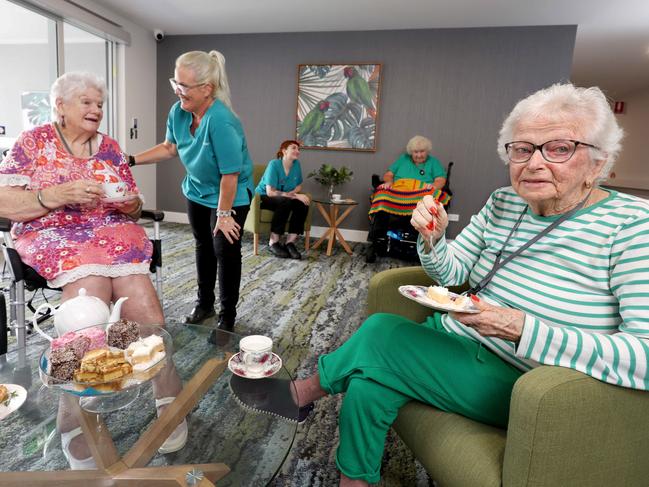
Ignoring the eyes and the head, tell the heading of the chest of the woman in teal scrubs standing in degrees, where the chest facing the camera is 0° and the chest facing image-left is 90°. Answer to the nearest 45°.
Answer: approximately 45°

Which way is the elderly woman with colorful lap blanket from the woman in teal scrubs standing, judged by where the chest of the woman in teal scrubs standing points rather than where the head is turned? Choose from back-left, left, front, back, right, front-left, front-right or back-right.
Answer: back

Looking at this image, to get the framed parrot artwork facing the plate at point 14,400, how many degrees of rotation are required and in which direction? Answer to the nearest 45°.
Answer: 0° — it already faces it

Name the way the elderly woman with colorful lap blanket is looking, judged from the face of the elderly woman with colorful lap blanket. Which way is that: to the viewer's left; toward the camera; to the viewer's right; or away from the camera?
toward the camera

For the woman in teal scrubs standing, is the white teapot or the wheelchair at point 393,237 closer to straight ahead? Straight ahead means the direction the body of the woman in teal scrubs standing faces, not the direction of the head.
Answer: the white teapot

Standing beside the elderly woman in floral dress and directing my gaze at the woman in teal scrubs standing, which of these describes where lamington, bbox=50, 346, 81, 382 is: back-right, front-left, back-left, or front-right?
back-right

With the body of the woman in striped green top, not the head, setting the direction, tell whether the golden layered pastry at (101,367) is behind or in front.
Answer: in front

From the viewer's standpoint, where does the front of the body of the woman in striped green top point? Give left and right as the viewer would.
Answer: facing the viewer and to the left of the viewer

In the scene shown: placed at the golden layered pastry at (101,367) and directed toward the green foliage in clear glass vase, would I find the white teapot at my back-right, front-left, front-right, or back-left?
front-left

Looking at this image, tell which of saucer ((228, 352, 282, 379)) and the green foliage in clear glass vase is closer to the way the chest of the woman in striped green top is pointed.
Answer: the saucer

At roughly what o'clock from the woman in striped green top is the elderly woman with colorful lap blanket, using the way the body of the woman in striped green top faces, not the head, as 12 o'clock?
The elderly woman with colorful lap blanket is roughly at 4 o'clock from the woman in striped green top.

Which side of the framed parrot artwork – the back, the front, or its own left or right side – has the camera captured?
front
